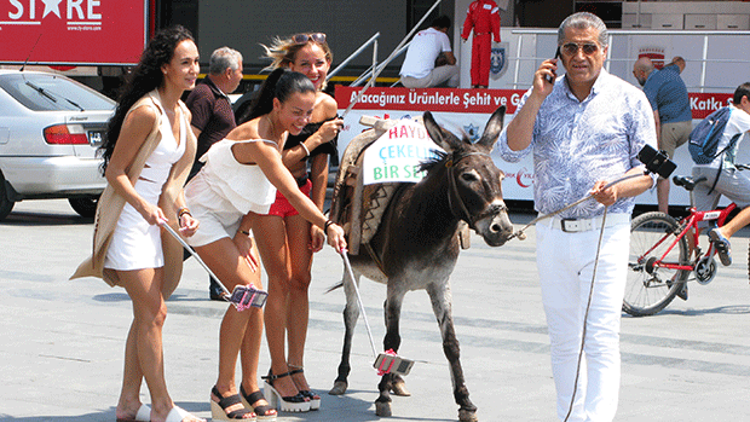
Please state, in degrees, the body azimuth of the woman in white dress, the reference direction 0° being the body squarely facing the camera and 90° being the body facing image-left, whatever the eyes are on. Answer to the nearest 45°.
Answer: approximately 315°

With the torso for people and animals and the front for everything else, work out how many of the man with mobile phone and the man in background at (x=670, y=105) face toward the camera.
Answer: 1

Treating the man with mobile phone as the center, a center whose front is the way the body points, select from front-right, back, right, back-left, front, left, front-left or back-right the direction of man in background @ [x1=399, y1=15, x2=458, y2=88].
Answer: back

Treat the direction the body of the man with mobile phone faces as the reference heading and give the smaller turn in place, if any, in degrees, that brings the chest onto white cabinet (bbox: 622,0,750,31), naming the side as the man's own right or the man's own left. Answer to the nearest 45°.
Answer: approximately 180°

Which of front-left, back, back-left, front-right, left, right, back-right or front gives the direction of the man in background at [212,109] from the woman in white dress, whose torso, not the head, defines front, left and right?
back-left

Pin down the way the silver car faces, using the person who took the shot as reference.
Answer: facing away from the viewer and to the left of the viewer

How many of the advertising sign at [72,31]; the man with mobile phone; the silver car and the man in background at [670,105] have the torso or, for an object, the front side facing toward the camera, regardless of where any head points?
2

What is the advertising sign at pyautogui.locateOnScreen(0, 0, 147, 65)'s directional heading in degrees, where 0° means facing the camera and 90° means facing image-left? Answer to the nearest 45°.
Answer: approximately 0°
